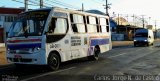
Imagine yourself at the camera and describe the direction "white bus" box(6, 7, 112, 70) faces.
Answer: facing the viewer and to the left of the viewer
